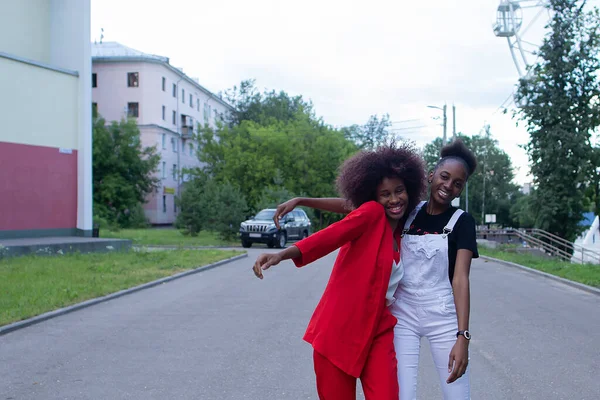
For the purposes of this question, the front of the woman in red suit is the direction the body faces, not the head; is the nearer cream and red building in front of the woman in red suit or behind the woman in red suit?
behind

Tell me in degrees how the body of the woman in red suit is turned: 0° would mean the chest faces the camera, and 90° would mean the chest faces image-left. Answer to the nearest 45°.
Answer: approximately 315°

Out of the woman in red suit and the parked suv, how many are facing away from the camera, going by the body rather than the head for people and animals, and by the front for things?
0

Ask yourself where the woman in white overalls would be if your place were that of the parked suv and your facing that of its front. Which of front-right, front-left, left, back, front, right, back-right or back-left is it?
front-left

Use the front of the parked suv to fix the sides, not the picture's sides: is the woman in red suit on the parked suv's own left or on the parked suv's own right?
on the parked suv's own left

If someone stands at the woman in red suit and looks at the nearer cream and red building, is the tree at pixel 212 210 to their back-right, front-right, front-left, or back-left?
front-right

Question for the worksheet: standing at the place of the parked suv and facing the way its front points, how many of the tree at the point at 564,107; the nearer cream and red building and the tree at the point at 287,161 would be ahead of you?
1

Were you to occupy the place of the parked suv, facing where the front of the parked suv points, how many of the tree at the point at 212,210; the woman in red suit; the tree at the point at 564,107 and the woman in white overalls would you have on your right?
1

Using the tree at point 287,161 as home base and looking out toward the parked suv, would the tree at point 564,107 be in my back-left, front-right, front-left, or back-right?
front-left

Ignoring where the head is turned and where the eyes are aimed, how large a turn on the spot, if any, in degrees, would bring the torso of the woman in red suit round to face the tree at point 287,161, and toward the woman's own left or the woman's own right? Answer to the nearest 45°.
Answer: approximately 135° to the woman's own left
